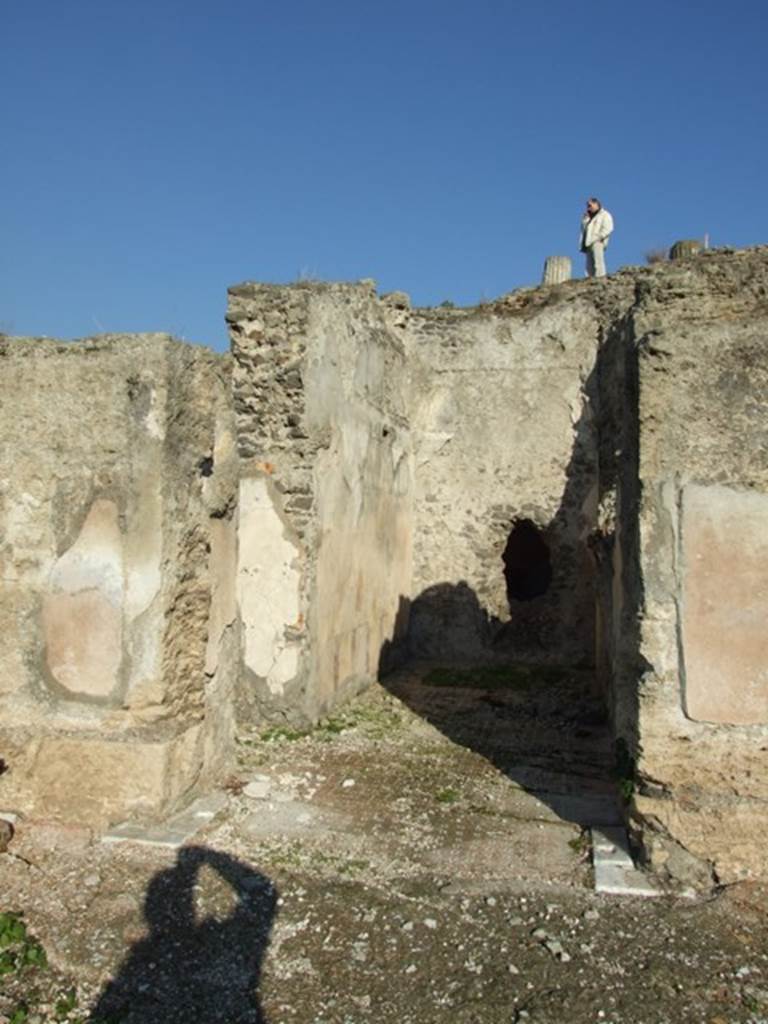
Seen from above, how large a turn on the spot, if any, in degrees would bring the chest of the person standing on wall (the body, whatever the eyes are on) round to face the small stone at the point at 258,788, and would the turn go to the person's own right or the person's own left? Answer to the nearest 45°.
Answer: approximately 45° to the person's own left

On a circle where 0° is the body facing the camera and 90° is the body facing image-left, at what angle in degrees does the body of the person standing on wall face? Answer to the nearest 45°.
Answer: approximately 45°

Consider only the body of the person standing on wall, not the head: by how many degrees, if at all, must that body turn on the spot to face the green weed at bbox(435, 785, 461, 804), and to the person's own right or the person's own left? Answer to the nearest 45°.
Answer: approximately 45° to the person's own left

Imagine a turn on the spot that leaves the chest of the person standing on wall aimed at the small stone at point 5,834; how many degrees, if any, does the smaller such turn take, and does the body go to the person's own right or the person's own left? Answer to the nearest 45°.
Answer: approximately 45° to the person's own left

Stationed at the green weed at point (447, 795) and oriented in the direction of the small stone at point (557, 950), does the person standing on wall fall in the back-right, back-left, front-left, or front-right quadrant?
back-left
